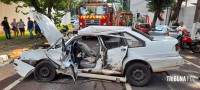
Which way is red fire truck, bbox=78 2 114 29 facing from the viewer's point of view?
toward the camera

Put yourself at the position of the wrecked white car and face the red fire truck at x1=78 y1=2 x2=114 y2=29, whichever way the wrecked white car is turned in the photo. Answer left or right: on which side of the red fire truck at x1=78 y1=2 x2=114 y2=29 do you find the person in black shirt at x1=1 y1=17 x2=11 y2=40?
left

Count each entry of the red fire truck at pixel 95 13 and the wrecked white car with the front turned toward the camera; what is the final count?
1

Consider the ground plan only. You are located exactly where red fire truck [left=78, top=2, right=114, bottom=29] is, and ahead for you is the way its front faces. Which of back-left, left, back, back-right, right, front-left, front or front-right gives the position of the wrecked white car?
front

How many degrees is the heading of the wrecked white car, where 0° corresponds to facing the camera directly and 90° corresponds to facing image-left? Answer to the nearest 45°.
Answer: approximately 90°

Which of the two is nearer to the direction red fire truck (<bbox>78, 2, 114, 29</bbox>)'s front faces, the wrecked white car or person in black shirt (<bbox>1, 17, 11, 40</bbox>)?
the wrecked white car

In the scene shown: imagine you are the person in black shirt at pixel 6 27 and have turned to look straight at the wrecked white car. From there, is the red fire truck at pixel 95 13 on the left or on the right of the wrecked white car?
left

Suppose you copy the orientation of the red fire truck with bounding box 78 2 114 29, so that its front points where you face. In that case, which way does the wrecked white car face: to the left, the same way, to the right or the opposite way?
to the right

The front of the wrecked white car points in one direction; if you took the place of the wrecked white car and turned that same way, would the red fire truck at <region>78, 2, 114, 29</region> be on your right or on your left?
on your right

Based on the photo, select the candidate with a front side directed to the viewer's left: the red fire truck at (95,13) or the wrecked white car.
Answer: the wrecked white car

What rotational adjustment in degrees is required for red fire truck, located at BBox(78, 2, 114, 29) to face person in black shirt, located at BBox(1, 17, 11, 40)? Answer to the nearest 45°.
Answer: approximately 90° to its right

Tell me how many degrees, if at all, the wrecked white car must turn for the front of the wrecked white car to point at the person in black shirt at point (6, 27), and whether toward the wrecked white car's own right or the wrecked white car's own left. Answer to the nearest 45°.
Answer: approximately 45° to the wrecked white car's own right
